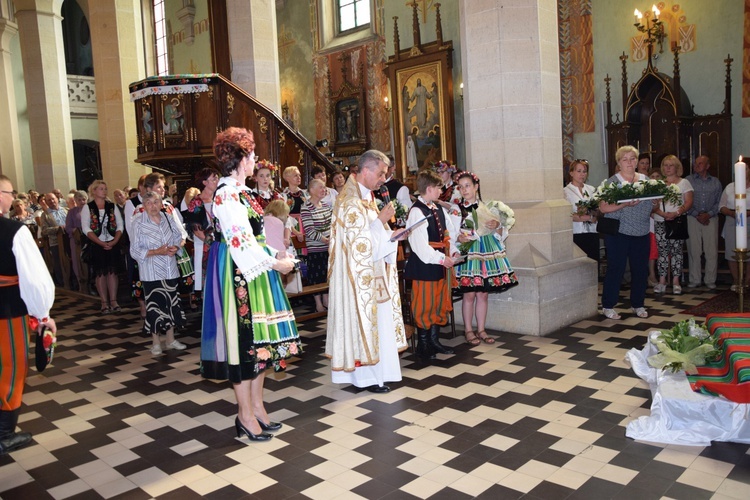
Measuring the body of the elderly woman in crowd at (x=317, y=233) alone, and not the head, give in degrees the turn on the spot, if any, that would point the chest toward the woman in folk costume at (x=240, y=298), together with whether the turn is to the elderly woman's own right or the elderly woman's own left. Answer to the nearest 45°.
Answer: approximately 45° to the elderly woman's own right

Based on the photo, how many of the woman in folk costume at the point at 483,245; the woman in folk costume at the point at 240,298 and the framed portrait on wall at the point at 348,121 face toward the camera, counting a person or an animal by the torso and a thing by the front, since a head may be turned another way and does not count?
2

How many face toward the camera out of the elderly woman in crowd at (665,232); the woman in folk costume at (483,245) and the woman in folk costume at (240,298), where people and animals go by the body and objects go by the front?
2

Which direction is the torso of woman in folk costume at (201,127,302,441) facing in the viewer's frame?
to the viewer's right

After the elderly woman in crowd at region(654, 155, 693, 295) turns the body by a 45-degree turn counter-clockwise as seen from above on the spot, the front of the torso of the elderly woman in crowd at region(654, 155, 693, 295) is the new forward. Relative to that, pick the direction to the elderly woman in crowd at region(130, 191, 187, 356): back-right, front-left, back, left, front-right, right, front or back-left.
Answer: right

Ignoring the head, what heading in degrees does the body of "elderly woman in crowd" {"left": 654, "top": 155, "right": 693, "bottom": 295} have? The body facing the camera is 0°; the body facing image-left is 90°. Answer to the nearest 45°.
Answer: approximately 0°
